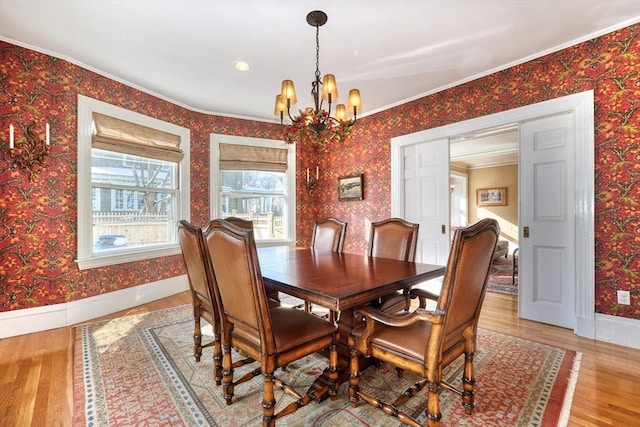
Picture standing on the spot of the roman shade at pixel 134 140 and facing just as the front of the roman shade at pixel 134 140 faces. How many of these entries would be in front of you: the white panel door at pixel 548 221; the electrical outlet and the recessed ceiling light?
3

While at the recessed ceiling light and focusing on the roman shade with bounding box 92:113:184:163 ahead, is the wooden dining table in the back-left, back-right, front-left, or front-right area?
back-left

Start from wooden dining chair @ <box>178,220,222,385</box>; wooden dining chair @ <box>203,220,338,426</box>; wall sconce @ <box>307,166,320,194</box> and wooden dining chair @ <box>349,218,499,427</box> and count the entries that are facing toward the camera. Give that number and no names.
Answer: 1

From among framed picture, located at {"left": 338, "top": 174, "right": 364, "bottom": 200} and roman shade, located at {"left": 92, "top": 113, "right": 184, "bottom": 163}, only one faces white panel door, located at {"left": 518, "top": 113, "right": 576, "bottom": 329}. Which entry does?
the roman shade

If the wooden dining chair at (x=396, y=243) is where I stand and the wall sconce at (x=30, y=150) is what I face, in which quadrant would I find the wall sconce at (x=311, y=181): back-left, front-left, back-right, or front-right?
front-right

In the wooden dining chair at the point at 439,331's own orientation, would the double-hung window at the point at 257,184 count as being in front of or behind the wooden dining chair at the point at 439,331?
in front

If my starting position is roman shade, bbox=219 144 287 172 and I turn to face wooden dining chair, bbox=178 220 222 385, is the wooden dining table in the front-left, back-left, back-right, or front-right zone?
front-left

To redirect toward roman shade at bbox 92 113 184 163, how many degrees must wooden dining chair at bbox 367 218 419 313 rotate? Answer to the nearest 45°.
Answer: approximately 45° to its right

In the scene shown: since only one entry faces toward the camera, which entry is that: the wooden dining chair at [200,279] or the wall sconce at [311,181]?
the wall sconce

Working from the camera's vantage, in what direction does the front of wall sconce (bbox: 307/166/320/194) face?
facing the viewer

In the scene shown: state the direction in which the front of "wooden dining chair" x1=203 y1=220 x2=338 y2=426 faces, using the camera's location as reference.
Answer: facing away from the viewer and to the right of the viewer

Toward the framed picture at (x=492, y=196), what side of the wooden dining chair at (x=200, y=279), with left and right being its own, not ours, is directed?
front

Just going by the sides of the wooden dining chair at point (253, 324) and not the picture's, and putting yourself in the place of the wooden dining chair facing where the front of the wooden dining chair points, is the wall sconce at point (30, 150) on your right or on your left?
on your left

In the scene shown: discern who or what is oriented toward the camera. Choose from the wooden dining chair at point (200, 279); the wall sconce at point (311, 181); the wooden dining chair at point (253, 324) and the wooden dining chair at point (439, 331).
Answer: the wall sconce

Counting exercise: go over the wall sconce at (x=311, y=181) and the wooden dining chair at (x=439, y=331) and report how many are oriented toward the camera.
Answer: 1

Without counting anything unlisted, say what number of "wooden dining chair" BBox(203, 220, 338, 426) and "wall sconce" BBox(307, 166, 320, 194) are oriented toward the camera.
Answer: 1

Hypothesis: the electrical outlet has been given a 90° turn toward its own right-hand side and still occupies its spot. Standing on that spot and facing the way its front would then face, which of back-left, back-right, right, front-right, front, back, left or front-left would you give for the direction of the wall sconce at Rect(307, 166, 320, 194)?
front-left

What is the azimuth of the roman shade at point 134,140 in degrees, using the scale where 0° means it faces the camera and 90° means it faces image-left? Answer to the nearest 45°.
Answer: approximately 315°
